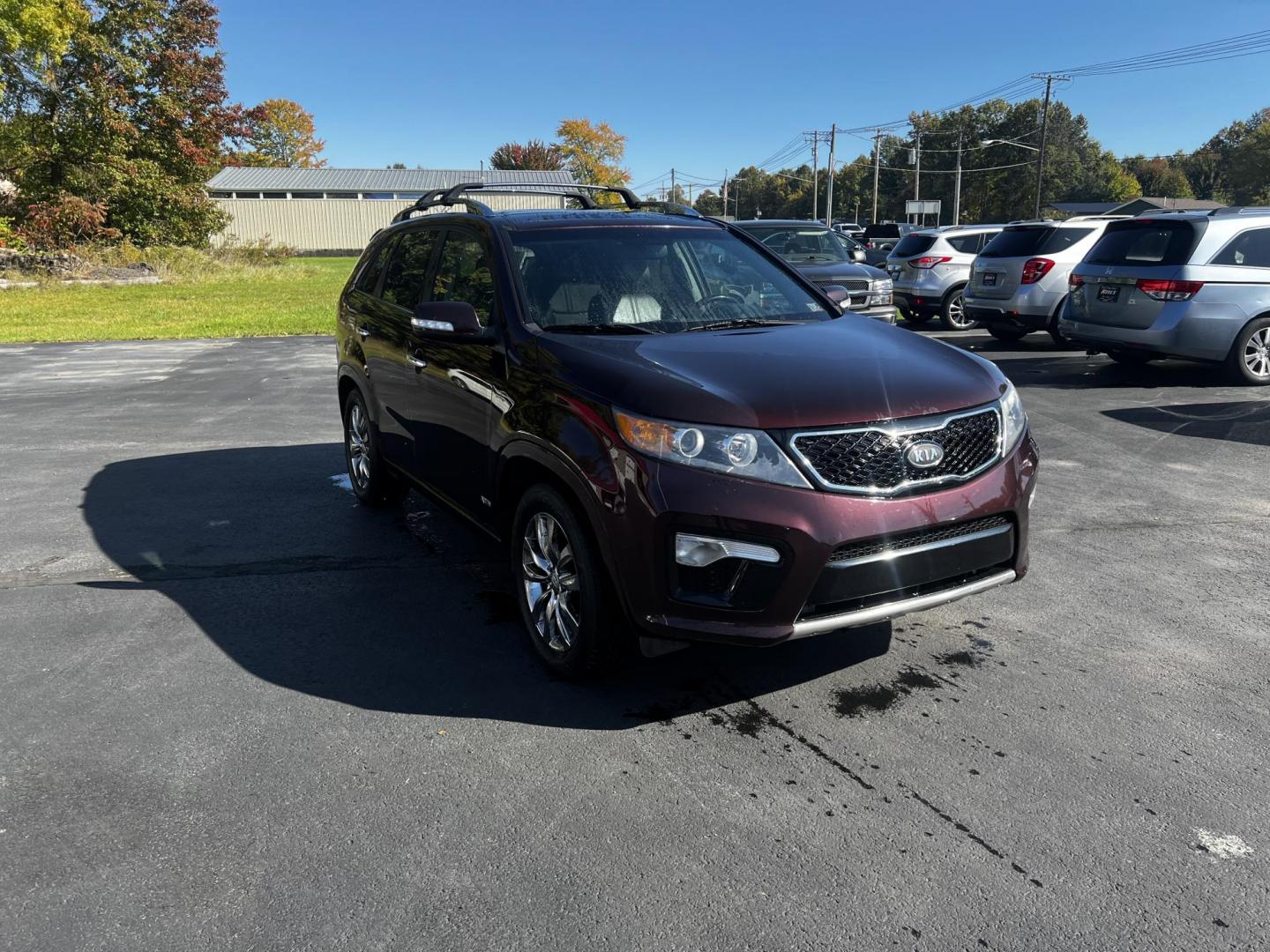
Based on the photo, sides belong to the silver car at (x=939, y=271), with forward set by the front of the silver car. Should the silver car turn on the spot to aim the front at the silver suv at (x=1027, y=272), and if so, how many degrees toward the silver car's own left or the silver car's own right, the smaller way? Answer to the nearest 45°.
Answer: approximately 135° to the silver car's own right

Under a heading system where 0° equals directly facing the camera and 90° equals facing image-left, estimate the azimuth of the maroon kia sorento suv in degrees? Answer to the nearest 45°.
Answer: approximately 315°

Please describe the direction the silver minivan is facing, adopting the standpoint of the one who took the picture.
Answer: facing away from the viewer and to the right of the viewer

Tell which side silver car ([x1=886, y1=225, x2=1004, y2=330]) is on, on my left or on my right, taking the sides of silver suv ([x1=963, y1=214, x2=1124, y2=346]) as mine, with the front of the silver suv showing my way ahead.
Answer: on my left

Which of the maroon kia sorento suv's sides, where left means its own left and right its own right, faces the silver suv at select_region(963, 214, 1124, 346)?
left

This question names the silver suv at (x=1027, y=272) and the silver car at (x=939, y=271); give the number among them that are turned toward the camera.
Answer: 0

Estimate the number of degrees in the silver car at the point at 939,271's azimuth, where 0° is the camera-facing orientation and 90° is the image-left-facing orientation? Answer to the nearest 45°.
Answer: approximately 225°

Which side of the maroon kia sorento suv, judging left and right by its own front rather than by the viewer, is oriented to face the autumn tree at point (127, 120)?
back
